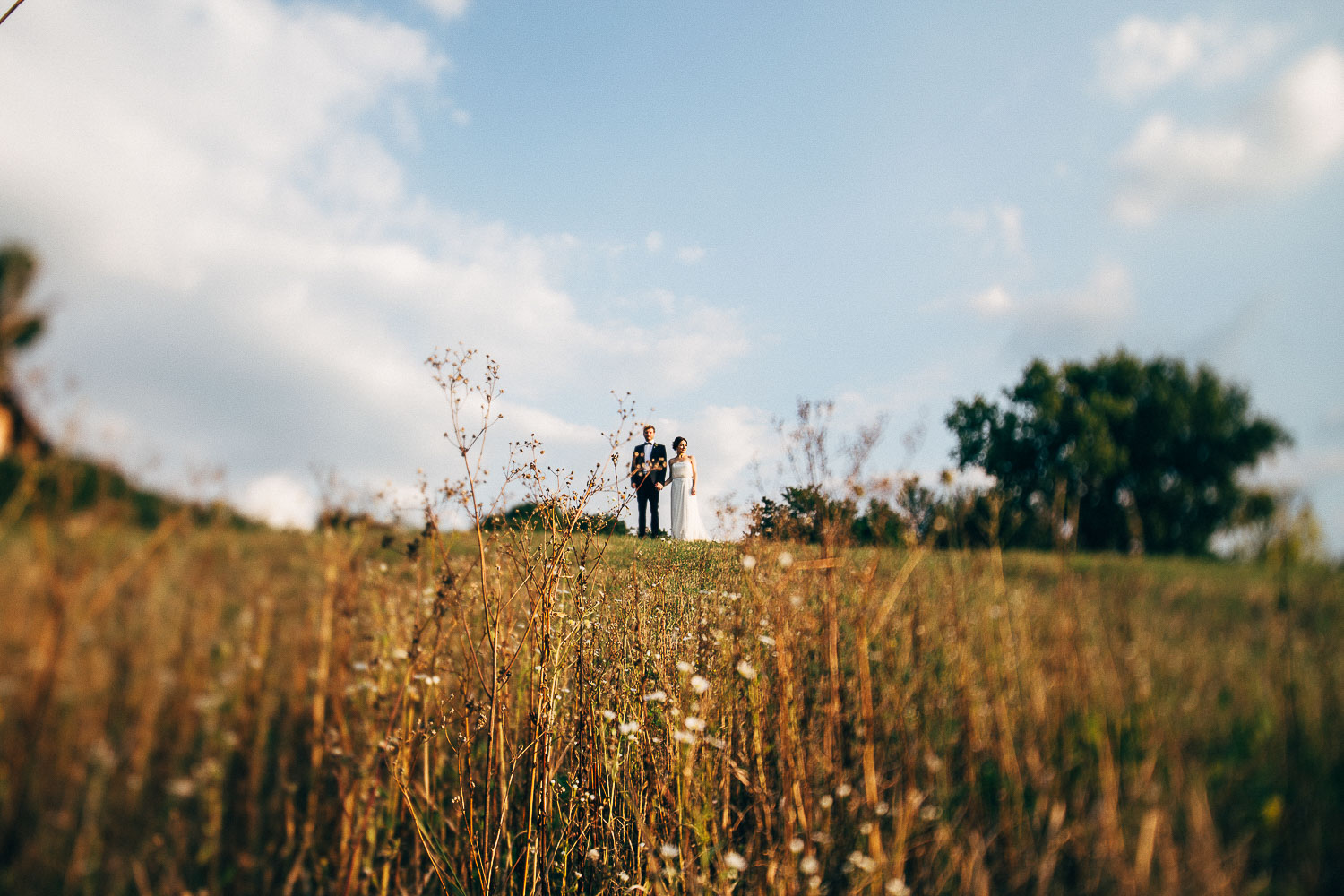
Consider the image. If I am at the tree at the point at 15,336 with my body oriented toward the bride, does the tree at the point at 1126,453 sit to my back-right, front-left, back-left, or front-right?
front-right

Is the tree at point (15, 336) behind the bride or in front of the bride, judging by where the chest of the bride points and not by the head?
in front

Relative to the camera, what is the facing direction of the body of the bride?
toward the camera
